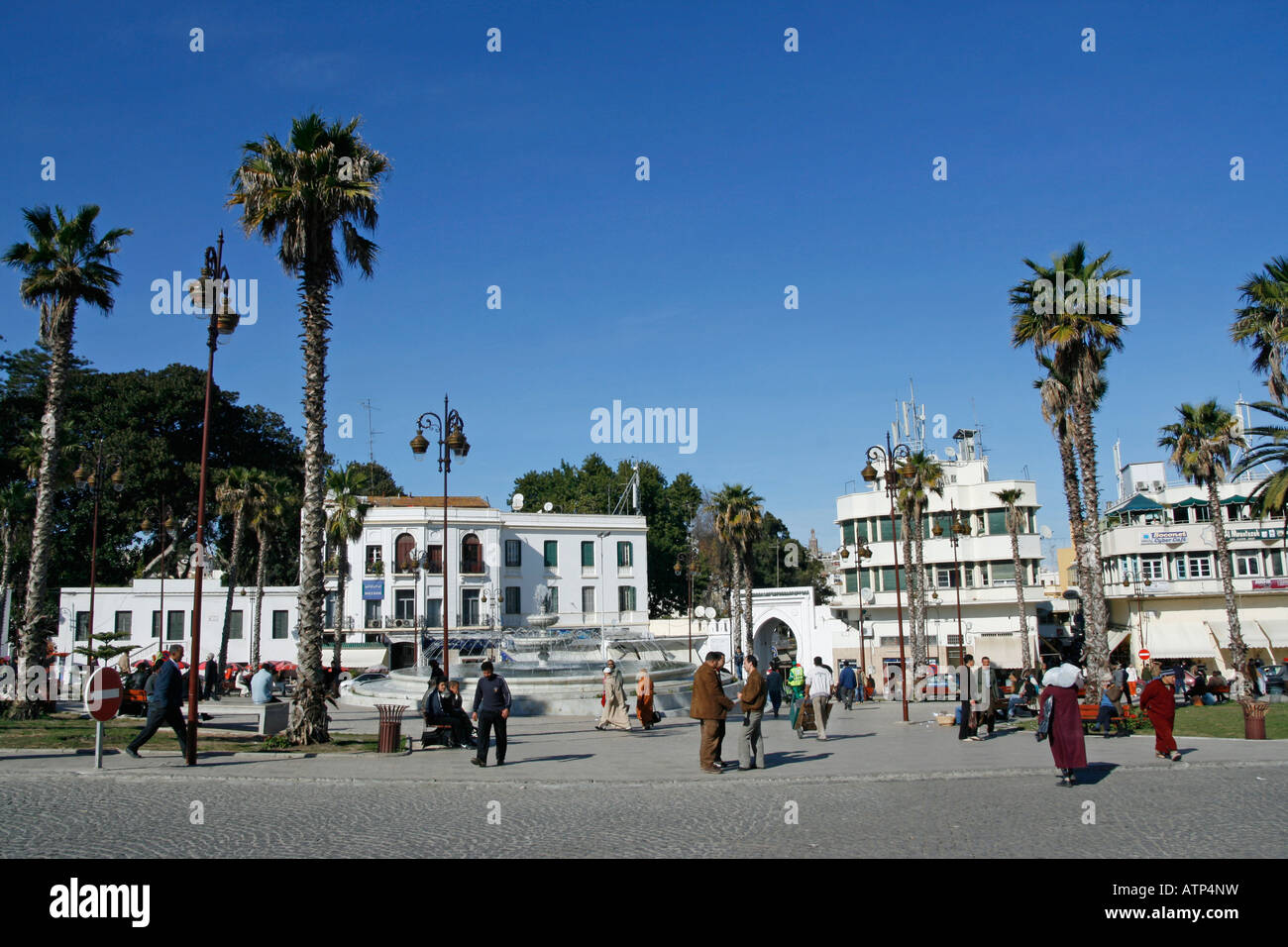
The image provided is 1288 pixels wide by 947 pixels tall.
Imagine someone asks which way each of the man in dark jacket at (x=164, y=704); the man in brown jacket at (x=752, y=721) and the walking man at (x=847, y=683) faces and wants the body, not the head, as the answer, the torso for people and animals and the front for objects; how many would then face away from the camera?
1

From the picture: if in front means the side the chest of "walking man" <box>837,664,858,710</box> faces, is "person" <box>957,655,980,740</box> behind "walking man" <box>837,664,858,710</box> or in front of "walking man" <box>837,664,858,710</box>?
behind

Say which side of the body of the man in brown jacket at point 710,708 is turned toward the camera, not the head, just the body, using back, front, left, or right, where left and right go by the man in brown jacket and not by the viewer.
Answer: right

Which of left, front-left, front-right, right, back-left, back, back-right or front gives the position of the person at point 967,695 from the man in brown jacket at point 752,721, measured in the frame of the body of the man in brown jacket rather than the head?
back-right

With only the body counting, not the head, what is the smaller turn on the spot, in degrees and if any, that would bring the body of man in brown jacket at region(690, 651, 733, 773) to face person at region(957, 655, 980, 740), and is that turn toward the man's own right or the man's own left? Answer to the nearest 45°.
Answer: approximately 45° to the man's own left

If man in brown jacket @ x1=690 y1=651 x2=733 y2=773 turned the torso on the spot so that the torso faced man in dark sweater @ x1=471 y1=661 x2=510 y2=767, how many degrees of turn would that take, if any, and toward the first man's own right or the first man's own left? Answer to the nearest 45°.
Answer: approximately 180°

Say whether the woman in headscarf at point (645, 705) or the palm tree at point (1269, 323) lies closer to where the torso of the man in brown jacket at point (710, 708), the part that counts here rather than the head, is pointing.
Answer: the palm tree

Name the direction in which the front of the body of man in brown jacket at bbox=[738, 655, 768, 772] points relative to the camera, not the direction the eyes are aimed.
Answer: to the viewer's left

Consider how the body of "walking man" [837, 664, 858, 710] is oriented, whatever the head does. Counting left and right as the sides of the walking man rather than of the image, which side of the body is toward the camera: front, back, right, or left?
back

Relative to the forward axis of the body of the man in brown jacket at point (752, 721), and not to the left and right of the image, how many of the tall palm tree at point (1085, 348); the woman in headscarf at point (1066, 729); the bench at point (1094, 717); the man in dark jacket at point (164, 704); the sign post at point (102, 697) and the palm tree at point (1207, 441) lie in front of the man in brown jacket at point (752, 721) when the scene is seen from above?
2

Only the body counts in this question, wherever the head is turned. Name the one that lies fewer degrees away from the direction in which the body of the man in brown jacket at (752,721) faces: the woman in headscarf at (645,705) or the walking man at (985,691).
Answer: the woman in headscarf

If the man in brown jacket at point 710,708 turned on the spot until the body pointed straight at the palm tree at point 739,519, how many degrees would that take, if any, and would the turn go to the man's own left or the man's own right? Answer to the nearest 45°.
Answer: approximately 90° to the man's own left

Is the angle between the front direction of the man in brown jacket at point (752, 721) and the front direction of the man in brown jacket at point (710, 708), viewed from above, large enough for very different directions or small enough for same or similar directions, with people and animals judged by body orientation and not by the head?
very different directions

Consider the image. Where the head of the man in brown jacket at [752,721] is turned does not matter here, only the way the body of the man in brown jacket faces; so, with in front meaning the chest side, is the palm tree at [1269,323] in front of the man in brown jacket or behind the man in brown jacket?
behind
